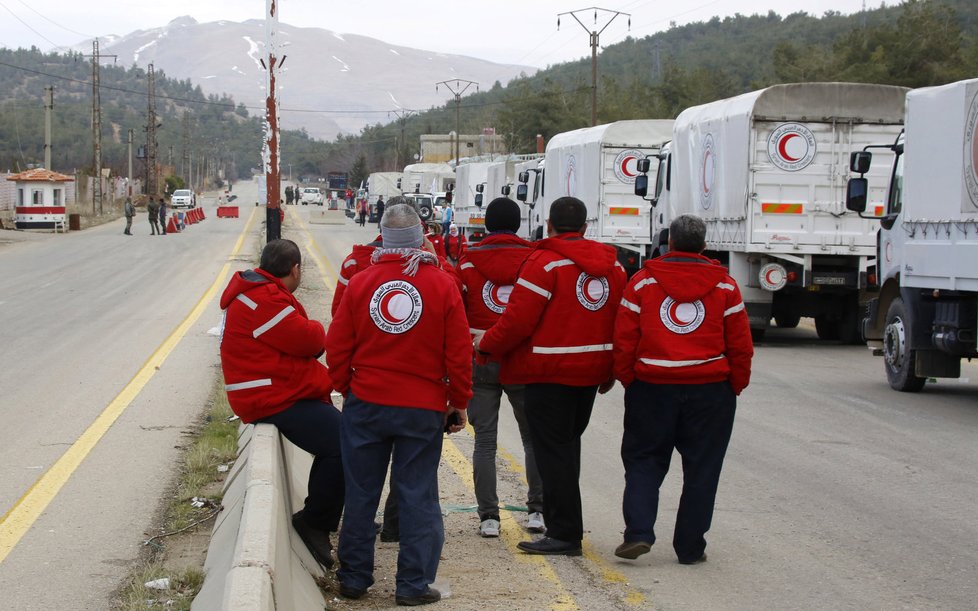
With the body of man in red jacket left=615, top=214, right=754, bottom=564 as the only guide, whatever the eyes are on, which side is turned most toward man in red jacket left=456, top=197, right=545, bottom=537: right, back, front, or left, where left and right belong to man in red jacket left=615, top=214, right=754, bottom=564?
left

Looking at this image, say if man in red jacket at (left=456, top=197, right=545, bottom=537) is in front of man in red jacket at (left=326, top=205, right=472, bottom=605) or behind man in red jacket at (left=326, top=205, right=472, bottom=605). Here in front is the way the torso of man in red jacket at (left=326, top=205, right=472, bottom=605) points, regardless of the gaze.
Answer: in front

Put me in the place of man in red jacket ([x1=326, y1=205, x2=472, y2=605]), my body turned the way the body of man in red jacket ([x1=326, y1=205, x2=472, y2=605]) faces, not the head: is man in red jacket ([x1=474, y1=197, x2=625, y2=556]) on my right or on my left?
on my right

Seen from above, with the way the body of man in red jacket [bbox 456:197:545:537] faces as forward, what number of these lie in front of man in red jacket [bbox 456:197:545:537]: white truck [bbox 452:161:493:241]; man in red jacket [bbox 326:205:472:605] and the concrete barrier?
1

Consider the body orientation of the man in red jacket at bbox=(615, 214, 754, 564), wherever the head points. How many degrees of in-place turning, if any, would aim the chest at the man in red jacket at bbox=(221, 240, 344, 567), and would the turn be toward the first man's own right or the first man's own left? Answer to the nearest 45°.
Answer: approximately 90° to the first man's own left

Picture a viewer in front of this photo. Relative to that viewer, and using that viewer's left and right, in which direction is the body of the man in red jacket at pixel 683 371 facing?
facing away from the viewer

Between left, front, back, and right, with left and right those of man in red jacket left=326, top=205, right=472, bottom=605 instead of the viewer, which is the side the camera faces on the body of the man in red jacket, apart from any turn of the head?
back

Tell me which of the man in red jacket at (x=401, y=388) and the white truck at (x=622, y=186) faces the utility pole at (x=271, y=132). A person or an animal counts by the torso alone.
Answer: the man in red jacket

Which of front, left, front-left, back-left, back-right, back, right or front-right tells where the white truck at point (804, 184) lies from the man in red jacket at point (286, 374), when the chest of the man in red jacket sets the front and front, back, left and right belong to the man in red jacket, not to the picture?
front

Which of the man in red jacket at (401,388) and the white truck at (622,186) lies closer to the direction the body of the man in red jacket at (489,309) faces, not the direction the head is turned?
the white truck

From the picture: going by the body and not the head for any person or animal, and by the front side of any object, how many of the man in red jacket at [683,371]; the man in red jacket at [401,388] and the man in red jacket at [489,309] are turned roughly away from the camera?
3

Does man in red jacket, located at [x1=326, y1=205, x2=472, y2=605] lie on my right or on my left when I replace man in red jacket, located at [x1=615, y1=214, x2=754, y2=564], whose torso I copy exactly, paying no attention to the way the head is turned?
on my left

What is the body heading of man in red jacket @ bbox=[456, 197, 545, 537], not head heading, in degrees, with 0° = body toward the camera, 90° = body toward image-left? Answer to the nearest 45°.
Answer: approximately 180°

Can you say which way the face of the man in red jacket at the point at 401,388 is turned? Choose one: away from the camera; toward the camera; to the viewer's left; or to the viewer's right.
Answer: away from the camera
